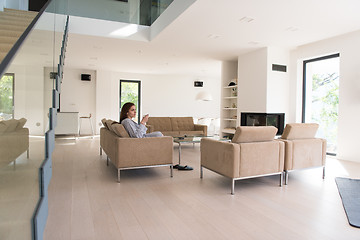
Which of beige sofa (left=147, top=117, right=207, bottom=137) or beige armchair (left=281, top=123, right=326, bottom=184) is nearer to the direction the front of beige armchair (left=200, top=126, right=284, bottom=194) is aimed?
the beige sofa

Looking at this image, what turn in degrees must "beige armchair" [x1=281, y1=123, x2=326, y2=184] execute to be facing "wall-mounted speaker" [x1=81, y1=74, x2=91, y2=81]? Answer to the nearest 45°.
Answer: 0° — it already faces it

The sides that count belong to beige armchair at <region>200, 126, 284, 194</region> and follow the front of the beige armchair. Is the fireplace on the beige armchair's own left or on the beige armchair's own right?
on the beige armchair's own right
